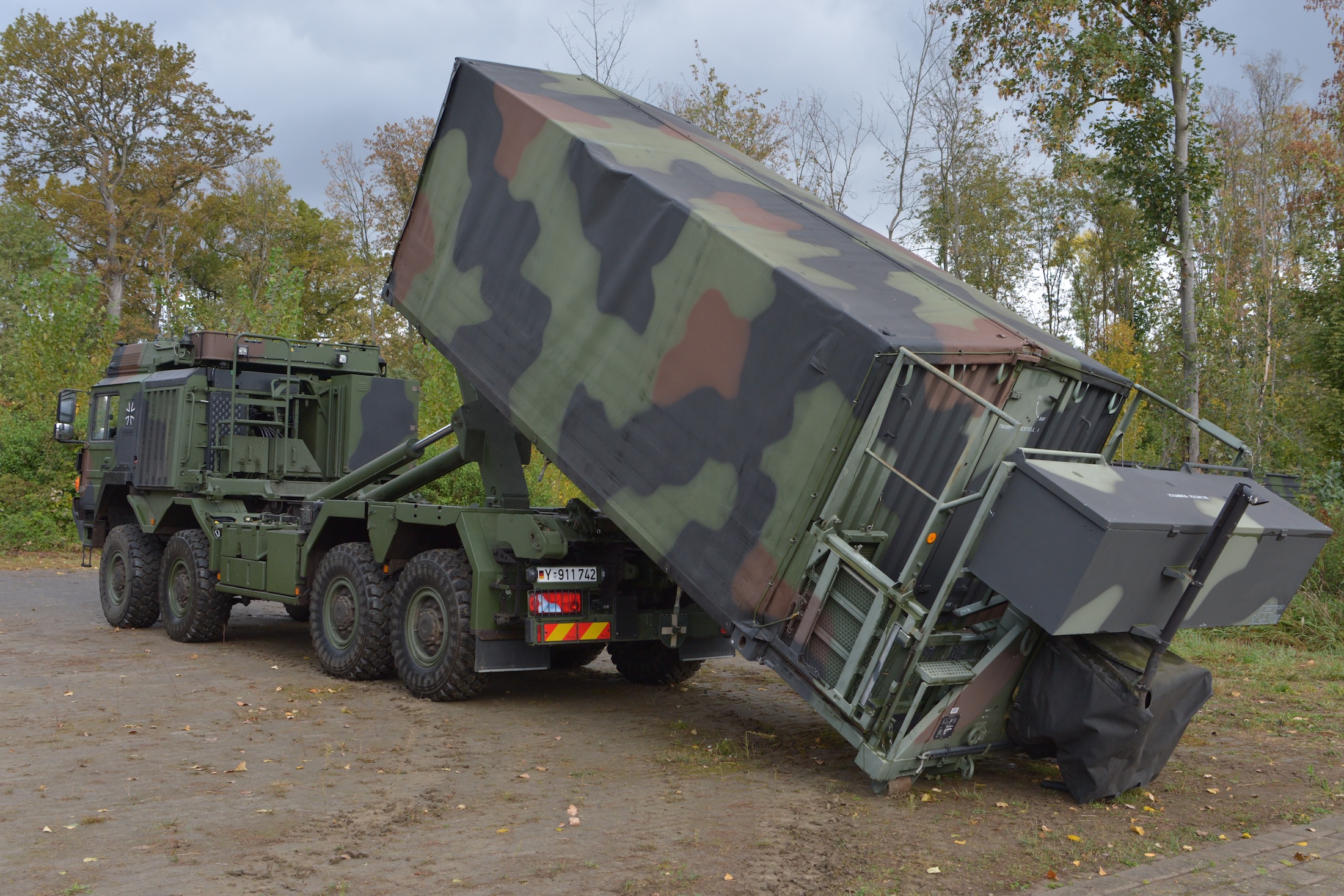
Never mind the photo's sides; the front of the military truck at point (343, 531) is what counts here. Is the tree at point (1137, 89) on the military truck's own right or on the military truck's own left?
on the military truck's own right

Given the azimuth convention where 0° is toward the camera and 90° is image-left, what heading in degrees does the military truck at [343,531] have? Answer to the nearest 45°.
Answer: approximately 135°
